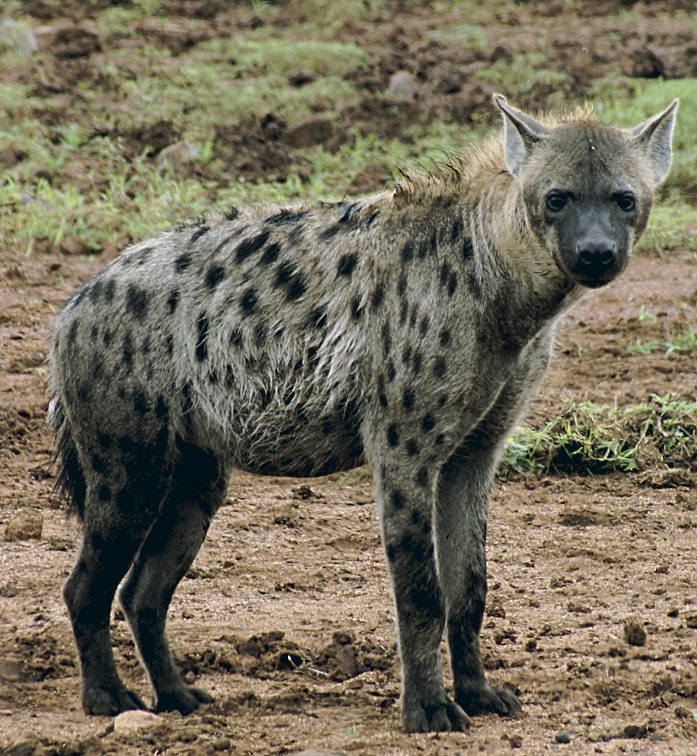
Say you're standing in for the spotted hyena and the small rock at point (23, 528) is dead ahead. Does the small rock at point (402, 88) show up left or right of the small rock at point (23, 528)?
right

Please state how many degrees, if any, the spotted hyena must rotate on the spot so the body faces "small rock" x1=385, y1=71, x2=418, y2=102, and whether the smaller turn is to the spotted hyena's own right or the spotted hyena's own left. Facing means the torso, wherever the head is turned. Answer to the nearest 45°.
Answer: approximately 135° to the spotted hyena's own left

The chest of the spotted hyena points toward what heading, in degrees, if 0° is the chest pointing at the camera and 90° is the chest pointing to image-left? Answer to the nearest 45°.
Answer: approximately 315°

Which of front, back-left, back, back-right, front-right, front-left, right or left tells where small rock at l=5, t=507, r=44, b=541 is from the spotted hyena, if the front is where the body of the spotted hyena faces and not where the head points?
back
